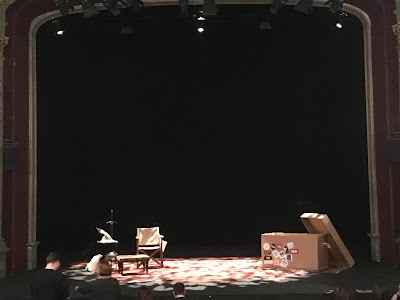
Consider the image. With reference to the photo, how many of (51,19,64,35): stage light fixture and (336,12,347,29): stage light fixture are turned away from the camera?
0

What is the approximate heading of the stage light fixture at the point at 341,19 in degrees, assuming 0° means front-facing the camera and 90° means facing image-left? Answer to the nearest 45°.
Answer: approximately 45°

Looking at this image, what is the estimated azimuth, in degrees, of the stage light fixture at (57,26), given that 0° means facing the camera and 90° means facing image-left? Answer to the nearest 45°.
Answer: approximately 315°
